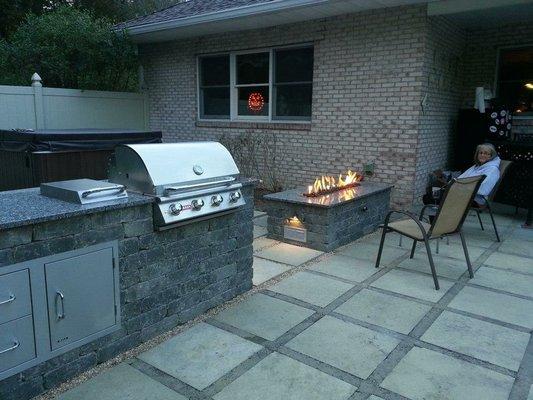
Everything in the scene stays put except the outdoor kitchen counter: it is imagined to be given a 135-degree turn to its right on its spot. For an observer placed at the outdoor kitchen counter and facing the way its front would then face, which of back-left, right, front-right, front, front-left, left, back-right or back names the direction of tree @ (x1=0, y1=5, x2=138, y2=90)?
right

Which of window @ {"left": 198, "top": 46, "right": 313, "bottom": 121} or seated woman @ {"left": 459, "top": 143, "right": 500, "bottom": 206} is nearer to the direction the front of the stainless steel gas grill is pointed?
the seated woman

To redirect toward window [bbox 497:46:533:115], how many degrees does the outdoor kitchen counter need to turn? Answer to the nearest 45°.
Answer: approximately 90° to its left

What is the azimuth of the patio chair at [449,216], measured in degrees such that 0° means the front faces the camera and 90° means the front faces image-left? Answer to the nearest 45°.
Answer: approximately 135°

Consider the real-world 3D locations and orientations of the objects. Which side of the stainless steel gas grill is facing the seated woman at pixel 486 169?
left

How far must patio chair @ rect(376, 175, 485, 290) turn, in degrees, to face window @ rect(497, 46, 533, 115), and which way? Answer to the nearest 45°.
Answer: approximately 45° to its right

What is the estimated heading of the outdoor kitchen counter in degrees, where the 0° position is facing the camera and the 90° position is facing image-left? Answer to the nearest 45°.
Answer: approximately 315°

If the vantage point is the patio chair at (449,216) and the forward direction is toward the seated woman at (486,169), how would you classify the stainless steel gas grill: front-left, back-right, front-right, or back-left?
back-left

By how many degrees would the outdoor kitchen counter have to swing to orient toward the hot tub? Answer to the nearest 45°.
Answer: approximately 135° to its left
